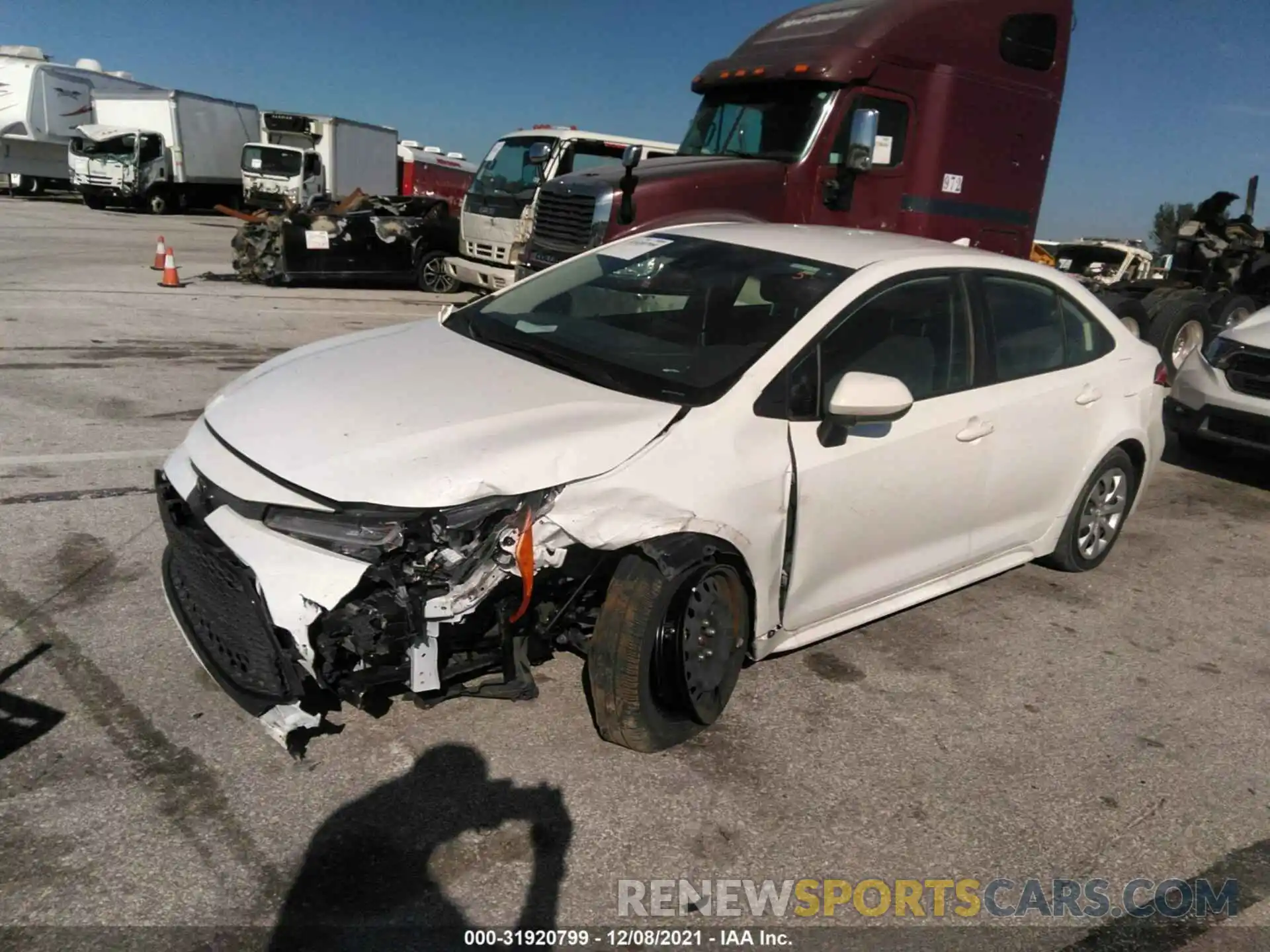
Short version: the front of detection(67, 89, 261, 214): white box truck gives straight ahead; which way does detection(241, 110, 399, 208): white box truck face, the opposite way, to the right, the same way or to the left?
the same way

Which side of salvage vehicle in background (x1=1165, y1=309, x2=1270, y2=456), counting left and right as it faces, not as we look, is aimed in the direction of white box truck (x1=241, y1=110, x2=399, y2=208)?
right

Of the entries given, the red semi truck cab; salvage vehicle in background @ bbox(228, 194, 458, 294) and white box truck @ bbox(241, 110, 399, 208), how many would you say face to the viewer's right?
0

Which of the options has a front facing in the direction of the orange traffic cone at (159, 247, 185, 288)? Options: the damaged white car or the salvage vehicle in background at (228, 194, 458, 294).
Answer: the salvage vehicle in background

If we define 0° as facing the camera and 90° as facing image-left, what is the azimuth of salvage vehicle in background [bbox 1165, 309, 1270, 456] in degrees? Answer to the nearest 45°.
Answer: approximately 45°

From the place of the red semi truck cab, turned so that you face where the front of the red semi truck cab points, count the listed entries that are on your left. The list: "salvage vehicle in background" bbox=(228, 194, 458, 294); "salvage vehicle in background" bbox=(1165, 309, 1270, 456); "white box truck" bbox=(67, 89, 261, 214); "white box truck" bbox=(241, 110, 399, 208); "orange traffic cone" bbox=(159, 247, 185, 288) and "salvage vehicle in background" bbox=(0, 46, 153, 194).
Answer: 1

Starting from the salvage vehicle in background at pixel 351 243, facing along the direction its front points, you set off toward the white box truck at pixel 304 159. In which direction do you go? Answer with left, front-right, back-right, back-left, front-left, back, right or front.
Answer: right

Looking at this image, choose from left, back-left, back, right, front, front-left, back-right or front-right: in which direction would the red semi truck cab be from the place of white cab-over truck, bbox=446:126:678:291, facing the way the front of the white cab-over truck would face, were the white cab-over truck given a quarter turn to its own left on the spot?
front

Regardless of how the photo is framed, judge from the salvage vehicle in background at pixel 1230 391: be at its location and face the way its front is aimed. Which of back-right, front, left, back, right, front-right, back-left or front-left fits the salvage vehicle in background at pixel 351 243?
front-right

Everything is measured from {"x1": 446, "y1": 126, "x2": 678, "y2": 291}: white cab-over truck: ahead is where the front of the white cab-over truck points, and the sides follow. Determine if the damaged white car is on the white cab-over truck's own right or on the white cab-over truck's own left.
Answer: on the white cab-over truck's own left

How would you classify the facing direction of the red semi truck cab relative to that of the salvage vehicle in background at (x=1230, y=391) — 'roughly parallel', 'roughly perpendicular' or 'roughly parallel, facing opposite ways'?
roughly parallel

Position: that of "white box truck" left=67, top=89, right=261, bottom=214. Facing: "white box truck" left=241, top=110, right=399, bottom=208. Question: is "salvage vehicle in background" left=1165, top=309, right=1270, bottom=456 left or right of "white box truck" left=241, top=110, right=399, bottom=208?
right

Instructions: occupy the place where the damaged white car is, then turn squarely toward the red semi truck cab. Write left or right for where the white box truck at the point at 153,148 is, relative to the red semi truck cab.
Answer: left

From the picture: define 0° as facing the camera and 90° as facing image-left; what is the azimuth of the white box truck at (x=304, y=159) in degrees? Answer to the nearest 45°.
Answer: approximately 45°

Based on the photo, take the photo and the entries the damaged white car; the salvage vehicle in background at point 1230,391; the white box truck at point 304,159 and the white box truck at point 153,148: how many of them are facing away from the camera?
0

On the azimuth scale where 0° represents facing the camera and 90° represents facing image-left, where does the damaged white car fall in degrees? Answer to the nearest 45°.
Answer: approximately 45°

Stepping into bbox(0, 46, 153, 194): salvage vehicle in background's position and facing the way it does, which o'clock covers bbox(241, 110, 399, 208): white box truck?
The white box truck is roughly at 9 o'clock from the salvage vehicle in background.

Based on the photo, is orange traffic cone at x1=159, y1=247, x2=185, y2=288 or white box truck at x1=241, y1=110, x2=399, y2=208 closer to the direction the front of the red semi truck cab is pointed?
the orange traffic cone

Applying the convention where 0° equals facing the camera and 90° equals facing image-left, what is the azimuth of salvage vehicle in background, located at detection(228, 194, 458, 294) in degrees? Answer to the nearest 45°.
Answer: approximately 90°

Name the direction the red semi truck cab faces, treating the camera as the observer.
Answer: facing the viewer and to the left of the viewer

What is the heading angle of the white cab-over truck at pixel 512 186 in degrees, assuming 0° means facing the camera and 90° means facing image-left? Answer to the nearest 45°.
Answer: approximately 45°

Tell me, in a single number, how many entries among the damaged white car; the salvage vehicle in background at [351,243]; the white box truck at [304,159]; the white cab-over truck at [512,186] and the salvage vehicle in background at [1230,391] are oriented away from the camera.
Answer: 0
